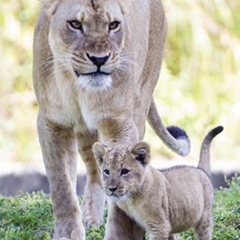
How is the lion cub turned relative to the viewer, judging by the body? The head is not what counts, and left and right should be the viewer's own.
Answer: facing the viewer and to the left of the viewer
